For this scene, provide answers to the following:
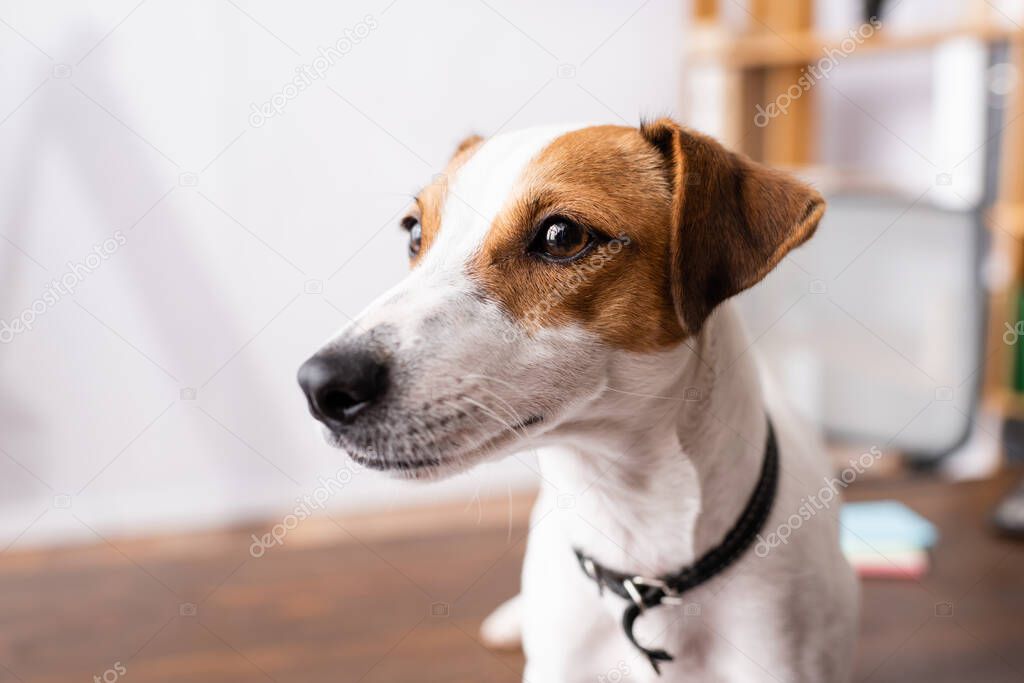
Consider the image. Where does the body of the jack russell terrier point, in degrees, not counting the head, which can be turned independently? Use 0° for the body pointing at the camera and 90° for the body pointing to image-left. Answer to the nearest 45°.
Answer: approximately 45°

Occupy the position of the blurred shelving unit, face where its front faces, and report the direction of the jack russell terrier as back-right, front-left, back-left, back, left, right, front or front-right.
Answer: front

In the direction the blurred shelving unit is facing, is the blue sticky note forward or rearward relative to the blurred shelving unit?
forward

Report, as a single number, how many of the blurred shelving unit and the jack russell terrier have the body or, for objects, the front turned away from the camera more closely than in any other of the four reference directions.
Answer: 0

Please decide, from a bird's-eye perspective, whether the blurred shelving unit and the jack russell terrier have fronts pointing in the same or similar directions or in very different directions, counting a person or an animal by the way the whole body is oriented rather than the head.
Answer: same or similar directions

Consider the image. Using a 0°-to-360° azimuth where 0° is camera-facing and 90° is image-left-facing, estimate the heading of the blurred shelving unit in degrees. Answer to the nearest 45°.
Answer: approximately 0°

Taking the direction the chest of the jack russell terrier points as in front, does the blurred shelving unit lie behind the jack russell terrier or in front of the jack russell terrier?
behind
